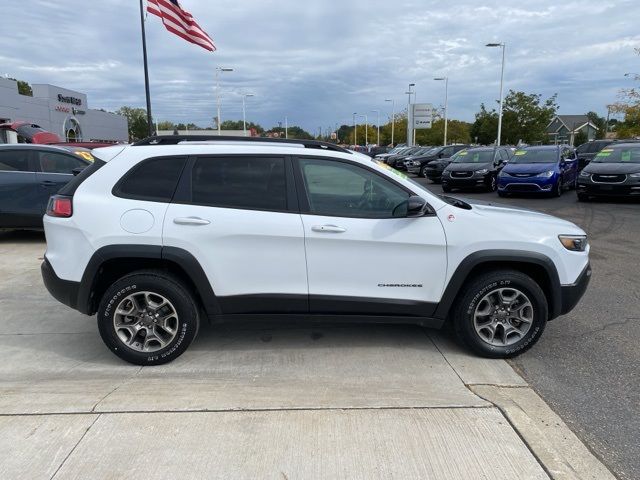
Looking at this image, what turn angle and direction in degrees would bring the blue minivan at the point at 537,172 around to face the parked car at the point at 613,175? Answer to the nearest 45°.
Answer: approximately 90° to its left

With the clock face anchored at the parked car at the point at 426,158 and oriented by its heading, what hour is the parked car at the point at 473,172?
the parked car at the point at 473,172 is roughly at 10 o'clock from the parked car at the point at 426,158.

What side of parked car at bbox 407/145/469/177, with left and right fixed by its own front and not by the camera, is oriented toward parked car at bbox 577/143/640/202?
left

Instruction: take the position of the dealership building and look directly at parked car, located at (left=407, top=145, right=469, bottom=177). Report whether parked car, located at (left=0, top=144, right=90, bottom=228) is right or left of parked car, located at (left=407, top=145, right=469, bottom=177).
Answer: right

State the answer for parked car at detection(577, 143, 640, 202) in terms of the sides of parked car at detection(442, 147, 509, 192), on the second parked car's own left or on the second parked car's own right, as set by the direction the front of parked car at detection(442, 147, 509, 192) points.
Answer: on the second parked car's own left

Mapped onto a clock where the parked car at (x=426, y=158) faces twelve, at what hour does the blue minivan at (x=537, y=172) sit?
The blue minivan is roughly at 10 o'clock from the parked car.

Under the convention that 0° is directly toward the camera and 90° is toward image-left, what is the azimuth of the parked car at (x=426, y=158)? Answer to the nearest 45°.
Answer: approximately 45°
